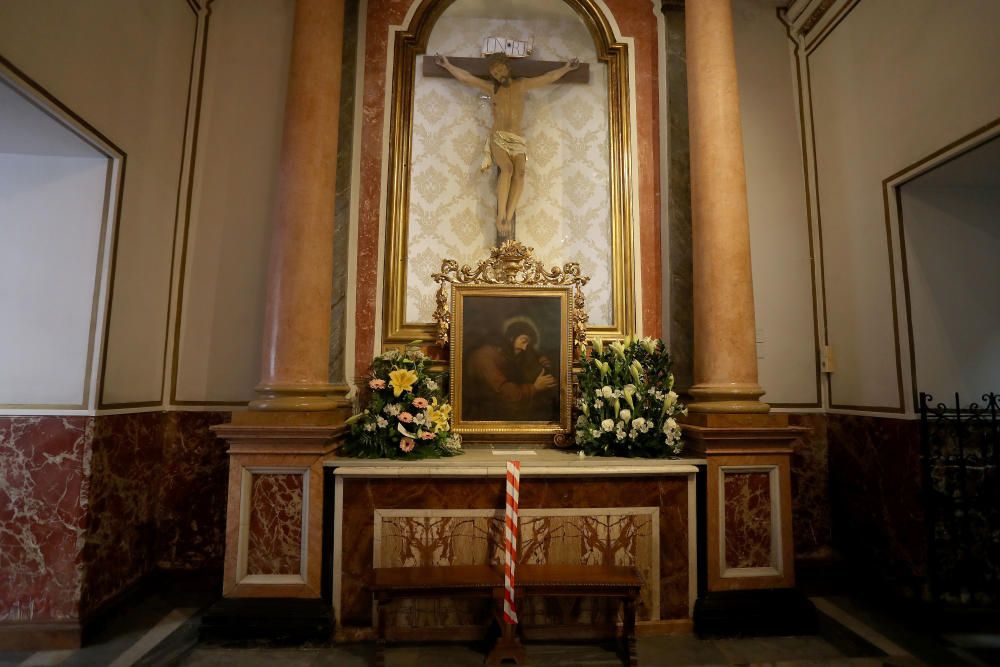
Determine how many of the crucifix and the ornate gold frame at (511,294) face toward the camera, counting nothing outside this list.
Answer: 2

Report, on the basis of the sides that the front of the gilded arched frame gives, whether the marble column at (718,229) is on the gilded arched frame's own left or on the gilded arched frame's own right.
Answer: on the gilded arched frame's own left

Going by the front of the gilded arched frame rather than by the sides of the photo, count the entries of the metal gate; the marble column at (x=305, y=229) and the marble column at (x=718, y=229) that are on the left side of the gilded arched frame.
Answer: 2

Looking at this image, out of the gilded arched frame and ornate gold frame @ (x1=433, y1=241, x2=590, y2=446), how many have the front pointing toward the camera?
2

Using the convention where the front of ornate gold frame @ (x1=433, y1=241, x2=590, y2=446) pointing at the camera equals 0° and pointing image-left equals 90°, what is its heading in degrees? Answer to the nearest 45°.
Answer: approximately 0°

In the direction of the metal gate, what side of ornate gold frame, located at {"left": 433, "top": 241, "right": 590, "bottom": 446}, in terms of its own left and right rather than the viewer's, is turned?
left

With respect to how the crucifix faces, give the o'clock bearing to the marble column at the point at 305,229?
The marble column is roughly at 2 o'clock from the crucifix.
